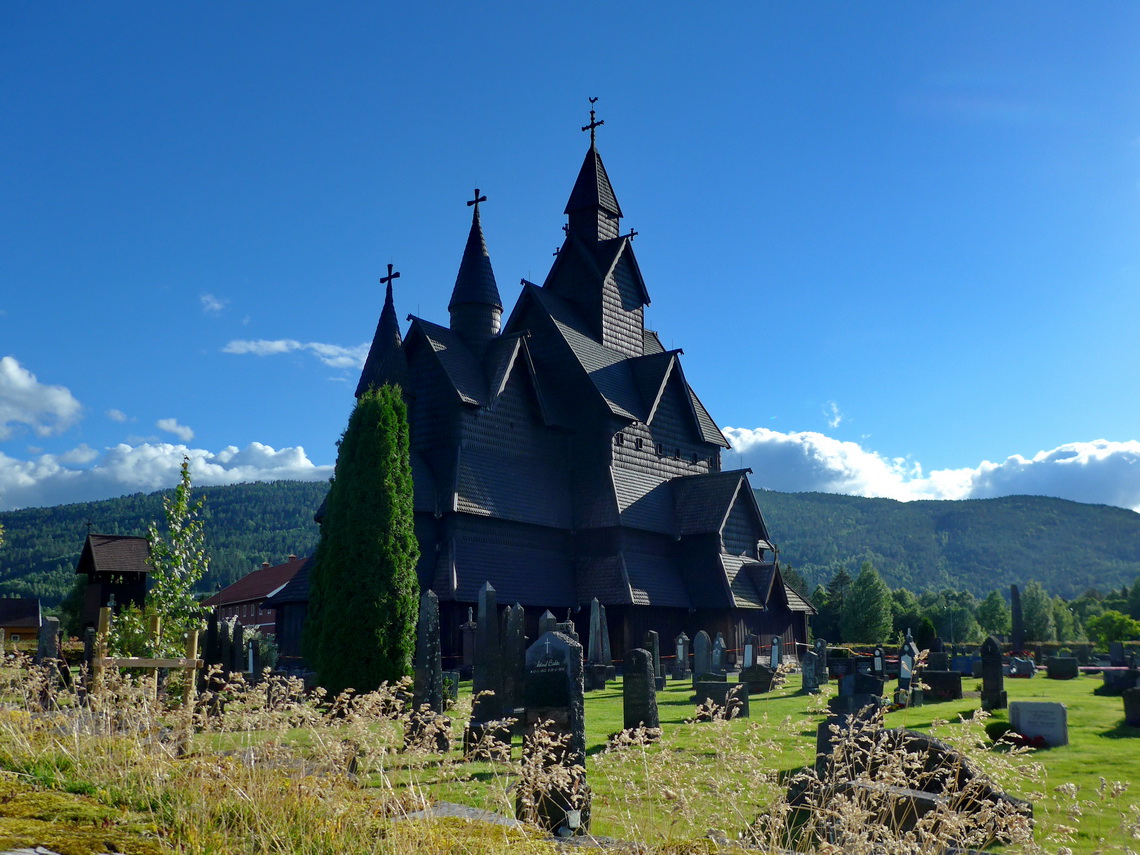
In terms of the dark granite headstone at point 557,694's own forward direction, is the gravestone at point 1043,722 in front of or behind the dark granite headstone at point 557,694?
behind

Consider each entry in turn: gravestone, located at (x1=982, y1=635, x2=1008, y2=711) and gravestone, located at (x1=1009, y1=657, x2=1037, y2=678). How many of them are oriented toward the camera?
2

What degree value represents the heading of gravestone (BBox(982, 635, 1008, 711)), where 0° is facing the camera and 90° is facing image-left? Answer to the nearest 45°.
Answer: approximately 0°

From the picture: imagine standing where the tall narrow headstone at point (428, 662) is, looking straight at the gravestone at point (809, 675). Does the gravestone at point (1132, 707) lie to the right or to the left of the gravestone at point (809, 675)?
right

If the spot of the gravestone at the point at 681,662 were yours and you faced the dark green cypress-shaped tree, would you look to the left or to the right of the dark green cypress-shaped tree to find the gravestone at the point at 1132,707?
left

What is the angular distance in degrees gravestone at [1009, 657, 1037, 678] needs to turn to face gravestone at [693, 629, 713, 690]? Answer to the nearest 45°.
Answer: approximately 45° to its right

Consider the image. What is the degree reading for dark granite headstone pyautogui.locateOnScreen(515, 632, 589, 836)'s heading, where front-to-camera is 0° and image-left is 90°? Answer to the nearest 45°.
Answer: approximately 45°

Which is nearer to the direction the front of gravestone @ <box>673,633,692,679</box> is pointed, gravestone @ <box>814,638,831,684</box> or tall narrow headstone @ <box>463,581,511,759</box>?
the tall narrow headstone

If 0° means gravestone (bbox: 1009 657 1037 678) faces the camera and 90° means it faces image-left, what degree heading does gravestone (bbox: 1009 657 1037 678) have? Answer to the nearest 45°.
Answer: approximately 0°
